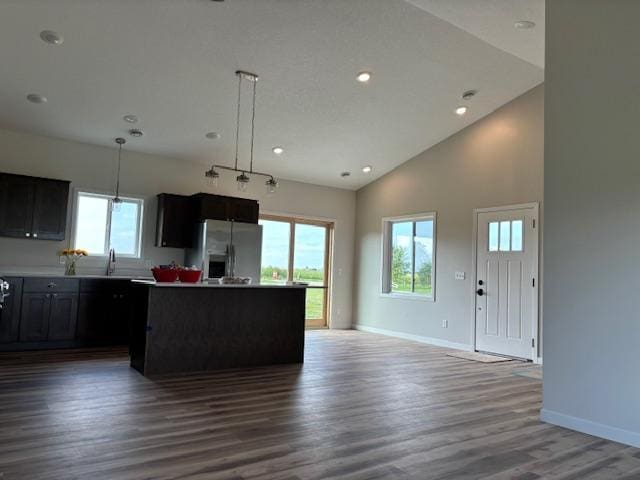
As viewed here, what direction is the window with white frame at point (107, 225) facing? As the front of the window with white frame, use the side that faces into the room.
toward the camera

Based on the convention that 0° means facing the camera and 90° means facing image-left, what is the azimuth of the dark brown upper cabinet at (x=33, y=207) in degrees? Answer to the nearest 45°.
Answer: approximately 0°

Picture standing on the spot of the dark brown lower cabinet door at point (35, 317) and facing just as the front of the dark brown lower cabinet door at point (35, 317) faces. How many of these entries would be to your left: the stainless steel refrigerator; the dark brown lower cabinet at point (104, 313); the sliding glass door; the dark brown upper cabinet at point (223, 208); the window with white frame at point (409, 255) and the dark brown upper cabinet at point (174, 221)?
6

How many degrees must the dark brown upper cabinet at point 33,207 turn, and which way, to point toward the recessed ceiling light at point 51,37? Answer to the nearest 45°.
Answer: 0° — it already faces it

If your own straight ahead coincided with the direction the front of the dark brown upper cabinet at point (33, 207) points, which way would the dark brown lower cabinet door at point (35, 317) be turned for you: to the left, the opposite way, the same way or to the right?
the same way

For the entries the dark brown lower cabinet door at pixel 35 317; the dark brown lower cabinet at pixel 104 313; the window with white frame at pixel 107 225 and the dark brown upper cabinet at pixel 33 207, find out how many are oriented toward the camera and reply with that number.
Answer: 4

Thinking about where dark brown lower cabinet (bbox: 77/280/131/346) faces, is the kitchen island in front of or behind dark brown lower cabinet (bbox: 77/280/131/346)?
in front

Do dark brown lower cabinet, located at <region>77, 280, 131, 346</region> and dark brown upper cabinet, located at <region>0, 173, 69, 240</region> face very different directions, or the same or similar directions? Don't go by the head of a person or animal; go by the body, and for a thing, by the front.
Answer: same or similar directions

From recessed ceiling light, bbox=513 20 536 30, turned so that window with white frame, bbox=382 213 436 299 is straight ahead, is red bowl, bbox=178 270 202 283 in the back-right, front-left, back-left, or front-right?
front-left

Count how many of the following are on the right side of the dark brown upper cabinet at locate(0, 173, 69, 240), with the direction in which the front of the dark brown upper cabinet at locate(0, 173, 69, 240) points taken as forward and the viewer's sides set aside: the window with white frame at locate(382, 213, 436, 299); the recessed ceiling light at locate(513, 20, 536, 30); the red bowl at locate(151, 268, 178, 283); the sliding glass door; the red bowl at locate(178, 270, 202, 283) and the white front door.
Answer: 0

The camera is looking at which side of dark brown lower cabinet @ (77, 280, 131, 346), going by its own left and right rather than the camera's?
front

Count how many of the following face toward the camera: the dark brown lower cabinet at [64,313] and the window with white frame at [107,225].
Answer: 2

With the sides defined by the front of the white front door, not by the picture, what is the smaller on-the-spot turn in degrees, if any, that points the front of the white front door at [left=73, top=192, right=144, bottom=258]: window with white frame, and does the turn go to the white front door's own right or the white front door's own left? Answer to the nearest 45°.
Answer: approximately 45° to the white front door's own right

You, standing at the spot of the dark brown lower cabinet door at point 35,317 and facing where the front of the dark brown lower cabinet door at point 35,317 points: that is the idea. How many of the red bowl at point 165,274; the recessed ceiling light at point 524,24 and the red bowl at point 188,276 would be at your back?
0

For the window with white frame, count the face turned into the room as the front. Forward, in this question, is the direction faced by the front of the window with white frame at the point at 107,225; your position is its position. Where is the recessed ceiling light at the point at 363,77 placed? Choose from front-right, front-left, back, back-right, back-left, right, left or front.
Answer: front-left

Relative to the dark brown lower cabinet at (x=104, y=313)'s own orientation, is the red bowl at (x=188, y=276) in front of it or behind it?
in front

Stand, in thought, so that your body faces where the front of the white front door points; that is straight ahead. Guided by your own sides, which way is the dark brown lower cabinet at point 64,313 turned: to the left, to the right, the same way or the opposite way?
to the left
